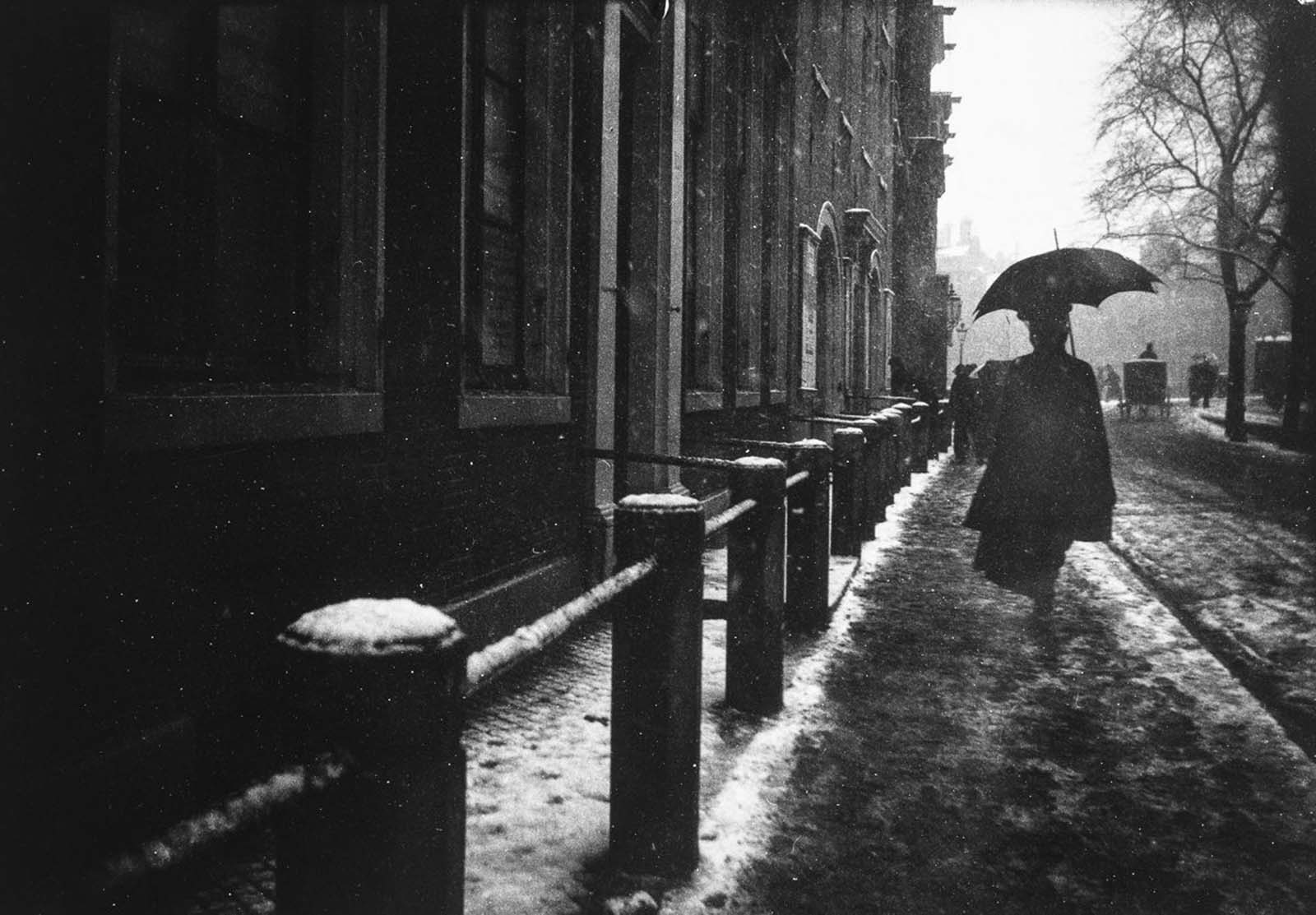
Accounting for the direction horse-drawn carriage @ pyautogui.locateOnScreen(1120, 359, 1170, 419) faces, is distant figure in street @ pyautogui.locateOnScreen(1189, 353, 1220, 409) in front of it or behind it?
in front

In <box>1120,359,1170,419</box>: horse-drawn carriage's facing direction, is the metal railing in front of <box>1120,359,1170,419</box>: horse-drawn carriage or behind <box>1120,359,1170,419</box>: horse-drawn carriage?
behind

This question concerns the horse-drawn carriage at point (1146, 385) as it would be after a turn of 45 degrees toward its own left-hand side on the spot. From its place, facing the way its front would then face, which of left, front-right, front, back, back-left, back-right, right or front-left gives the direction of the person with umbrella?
back-left

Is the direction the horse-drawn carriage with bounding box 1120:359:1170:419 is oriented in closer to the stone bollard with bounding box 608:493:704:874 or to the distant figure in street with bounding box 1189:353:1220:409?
the distant figure in street

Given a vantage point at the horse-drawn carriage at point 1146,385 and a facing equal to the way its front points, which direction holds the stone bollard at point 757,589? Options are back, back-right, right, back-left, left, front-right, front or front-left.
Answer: back

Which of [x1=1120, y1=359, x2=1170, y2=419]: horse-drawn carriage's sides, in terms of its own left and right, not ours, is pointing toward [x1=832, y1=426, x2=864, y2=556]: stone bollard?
back

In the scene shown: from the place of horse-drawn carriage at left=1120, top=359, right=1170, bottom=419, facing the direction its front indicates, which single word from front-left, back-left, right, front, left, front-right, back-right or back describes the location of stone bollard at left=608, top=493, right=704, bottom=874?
back

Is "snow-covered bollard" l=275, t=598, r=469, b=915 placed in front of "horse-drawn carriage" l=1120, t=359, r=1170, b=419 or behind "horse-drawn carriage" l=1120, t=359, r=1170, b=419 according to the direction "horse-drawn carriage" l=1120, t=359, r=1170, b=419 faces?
behind

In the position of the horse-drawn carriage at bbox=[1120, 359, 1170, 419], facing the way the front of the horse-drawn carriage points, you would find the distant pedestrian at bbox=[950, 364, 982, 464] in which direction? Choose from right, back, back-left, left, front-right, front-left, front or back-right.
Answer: back

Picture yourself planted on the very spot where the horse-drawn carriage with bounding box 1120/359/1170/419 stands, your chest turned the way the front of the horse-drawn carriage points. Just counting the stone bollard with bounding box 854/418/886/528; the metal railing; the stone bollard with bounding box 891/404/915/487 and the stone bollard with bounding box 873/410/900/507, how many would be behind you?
4

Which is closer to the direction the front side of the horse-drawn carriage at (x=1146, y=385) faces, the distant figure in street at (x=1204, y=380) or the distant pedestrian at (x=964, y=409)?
the distant figure in street

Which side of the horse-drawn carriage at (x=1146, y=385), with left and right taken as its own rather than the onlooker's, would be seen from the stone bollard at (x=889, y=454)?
back

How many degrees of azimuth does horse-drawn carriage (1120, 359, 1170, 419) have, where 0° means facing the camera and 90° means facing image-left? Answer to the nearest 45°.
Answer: approximately 180°

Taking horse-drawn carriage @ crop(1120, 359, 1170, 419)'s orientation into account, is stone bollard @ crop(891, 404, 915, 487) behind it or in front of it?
behind
